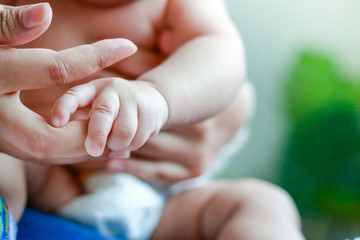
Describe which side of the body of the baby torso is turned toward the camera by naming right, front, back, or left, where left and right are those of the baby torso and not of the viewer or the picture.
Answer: front
